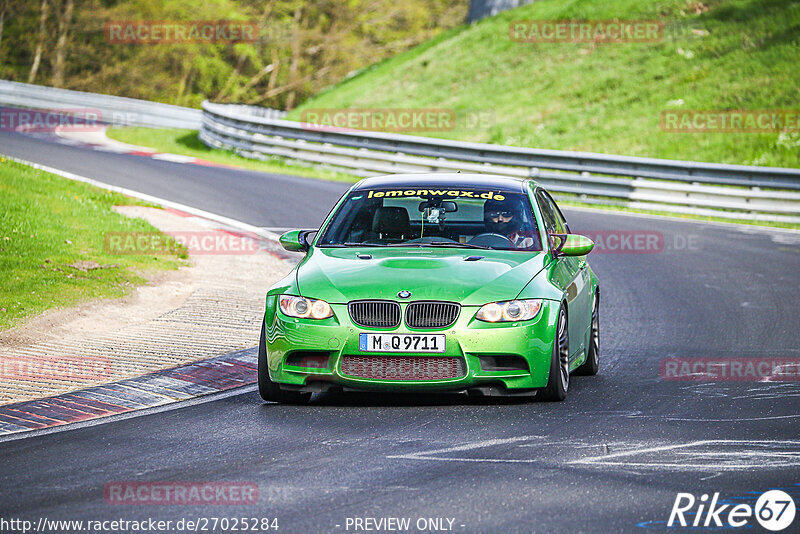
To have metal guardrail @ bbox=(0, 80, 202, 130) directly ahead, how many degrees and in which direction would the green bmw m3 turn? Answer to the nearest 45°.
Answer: approximately 180°

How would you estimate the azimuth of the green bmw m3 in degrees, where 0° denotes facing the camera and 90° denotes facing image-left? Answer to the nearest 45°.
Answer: approximately 0°

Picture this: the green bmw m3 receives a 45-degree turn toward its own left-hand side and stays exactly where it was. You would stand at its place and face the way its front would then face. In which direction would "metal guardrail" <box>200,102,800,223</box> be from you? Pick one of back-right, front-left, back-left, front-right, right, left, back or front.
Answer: back-left
